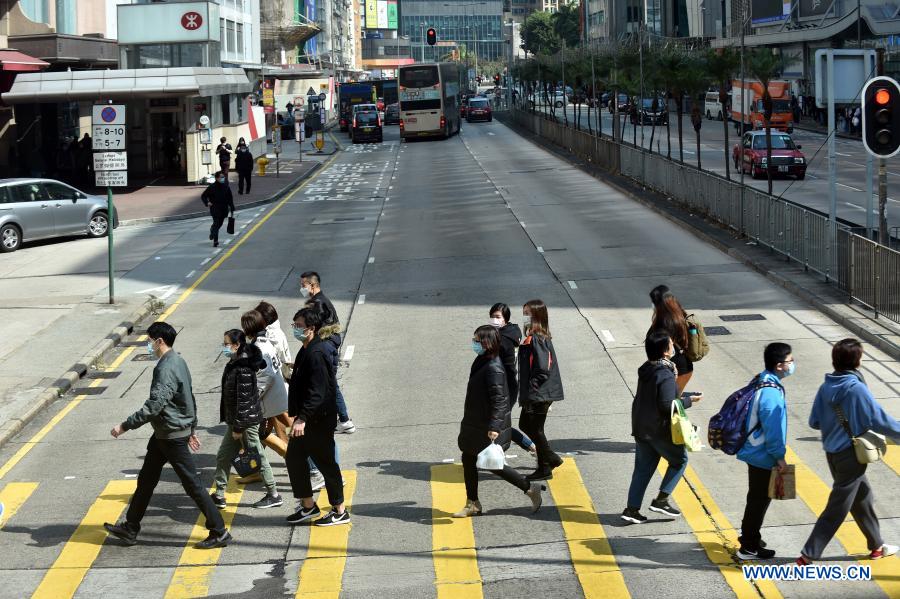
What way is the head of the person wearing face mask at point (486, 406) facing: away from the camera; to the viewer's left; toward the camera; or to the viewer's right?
to the viewer's left

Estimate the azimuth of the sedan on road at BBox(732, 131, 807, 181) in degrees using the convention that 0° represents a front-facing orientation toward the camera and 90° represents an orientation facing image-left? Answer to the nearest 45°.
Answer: approximately 315°

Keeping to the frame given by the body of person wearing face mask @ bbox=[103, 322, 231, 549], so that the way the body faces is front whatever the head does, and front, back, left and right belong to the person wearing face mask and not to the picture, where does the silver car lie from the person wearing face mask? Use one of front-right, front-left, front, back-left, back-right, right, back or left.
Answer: right

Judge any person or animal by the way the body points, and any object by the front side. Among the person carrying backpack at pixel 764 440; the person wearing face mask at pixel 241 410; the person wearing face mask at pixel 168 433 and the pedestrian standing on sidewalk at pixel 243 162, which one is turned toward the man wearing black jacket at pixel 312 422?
the pedestrian standing on sidewalk

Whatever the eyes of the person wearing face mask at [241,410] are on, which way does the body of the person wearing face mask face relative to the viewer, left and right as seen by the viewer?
facing to the left of the viewer

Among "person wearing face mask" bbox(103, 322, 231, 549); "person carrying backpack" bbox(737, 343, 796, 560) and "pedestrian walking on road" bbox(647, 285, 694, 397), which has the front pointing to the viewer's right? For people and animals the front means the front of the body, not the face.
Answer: the person carrying backpack

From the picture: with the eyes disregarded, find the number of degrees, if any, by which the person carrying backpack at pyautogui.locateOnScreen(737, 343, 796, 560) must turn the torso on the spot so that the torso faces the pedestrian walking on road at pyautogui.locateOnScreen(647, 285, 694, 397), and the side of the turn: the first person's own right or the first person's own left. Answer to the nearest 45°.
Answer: approximately 90° to the first person's own left

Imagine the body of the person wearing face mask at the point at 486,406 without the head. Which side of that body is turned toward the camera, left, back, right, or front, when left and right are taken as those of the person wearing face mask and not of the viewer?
left

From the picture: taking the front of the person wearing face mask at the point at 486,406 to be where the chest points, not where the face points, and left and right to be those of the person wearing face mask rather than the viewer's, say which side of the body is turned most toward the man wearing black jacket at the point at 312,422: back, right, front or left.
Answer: front

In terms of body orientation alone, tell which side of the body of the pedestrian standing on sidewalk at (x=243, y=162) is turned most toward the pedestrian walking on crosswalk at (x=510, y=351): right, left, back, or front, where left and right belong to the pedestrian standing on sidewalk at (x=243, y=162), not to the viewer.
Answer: front
